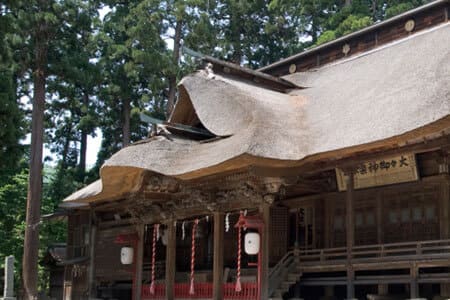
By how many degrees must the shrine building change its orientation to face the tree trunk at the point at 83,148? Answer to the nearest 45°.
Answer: approximately 90° to its right

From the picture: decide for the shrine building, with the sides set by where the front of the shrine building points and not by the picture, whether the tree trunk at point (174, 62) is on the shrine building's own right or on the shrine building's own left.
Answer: on the shrine building's own right

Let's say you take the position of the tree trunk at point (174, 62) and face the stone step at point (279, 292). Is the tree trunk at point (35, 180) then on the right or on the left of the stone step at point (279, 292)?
right

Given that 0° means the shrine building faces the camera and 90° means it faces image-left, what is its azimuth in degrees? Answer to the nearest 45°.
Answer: approximately 45°

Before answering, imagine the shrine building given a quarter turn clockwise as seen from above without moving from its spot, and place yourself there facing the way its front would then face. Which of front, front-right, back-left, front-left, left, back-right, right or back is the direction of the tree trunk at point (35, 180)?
front
